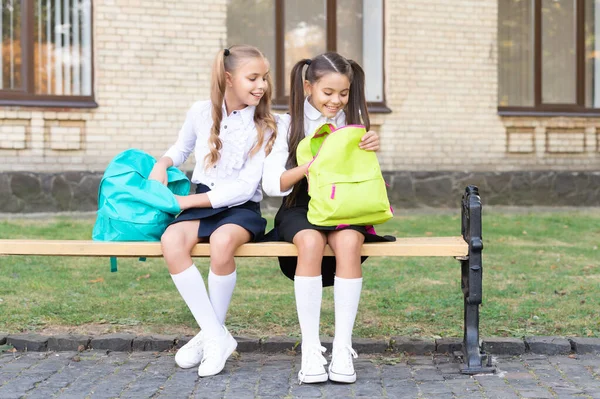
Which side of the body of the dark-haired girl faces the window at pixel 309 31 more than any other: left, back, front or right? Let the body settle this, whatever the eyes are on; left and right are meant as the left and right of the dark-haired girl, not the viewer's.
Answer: back

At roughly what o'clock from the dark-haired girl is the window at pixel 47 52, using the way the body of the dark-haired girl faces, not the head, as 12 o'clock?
The window is roughly at 5 o'clock from the dark-haired girl.

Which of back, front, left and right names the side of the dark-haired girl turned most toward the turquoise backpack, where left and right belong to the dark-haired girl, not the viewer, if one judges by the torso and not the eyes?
right

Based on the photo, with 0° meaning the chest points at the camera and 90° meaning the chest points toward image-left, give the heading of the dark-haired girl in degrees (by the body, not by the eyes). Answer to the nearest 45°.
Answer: approximately 0°

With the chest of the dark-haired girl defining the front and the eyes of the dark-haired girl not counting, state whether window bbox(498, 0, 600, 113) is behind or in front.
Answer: behind
